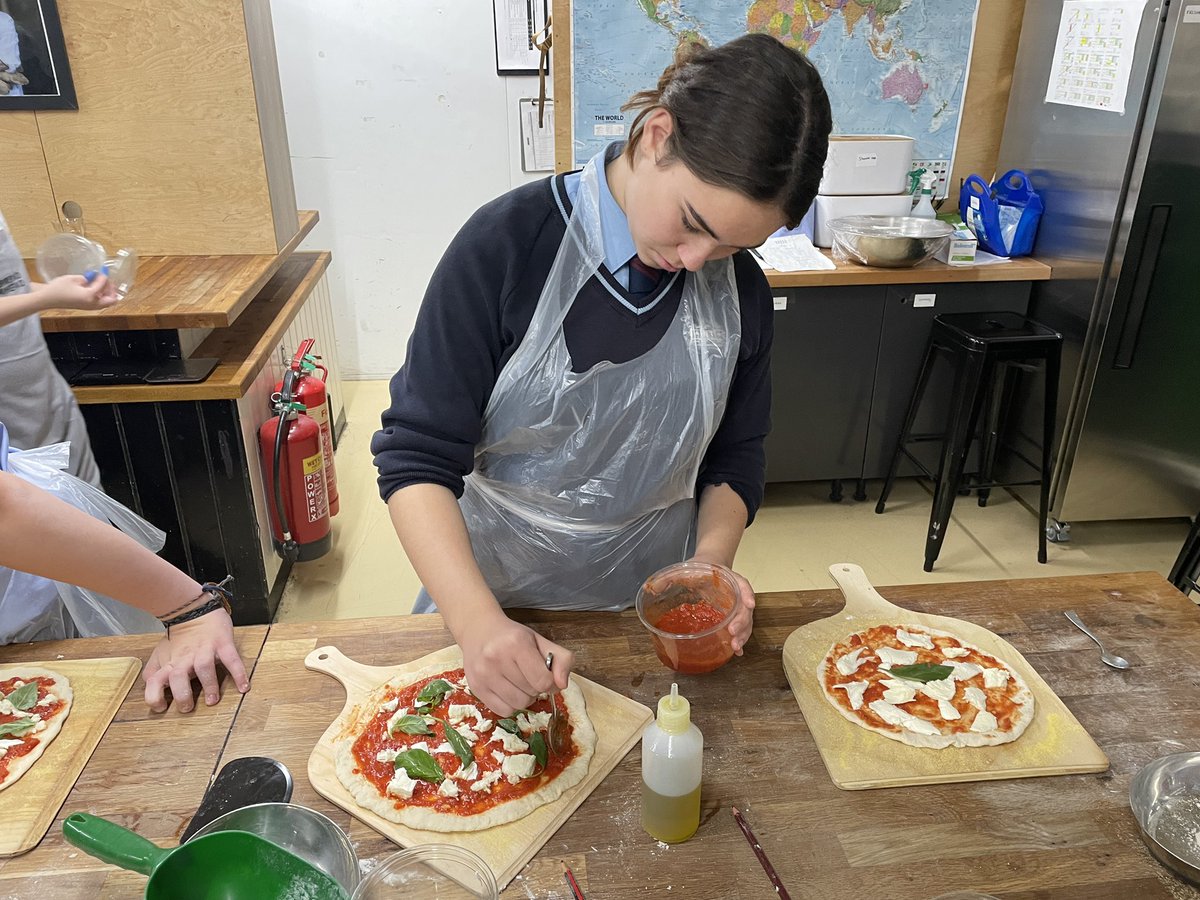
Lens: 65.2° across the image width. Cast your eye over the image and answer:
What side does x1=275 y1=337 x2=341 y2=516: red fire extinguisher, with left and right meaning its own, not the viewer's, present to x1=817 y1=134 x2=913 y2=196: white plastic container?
front

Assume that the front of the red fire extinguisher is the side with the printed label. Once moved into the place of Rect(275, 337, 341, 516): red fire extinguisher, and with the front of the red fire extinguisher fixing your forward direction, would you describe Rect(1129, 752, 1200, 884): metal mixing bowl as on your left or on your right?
on your right

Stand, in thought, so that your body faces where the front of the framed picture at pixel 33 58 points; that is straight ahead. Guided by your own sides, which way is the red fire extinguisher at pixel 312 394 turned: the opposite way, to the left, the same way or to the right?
to the left

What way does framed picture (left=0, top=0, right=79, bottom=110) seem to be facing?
toward the camera

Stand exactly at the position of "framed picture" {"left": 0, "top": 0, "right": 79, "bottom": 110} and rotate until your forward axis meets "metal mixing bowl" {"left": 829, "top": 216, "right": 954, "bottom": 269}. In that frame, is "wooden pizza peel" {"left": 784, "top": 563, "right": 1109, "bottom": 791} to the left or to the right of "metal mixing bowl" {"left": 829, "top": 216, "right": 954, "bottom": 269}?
right

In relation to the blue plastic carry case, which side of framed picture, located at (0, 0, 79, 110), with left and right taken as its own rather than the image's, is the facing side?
left

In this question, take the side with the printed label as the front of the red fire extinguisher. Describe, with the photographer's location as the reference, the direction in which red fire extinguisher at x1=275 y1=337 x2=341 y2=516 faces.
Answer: facing to the right of the viewer

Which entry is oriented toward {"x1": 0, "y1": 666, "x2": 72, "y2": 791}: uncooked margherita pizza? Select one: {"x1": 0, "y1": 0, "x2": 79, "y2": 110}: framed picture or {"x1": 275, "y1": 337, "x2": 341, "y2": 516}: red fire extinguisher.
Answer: the framed picture

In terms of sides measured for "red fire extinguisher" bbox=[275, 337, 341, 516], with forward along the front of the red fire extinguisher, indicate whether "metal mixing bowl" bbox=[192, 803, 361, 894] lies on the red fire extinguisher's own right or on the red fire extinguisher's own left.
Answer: on the red fire extinguisher's own right

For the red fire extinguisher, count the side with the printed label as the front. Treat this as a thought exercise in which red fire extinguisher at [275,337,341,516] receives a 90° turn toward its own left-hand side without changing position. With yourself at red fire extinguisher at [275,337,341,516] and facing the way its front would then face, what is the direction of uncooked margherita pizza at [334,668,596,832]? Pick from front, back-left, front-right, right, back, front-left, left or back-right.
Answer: back

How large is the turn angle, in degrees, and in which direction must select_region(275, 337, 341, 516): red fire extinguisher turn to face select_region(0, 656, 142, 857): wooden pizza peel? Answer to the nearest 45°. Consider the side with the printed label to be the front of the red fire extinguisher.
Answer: approximately 90° to its right

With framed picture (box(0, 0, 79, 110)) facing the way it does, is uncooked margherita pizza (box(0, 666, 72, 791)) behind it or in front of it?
in front

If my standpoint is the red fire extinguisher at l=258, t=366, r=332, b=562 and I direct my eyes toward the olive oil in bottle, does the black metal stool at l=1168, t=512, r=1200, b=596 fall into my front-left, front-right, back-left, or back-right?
front-left
